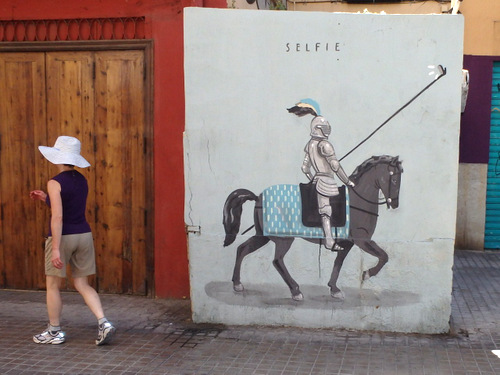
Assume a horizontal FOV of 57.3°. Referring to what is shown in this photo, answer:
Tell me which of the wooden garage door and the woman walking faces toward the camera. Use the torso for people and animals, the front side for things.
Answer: the wooden garage door

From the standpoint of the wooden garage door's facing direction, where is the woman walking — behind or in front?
in front

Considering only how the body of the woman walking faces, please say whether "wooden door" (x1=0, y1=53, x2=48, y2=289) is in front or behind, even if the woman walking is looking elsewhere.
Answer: in front

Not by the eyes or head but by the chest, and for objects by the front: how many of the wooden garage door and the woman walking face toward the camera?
1

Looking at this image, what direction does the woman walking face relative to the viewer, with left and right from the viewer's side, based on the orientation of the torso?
facing away from the viewer and to the left of the viewer

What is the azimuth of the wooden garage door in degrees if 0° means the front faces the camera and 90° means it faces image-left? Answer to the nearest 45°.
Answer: approximately 0°

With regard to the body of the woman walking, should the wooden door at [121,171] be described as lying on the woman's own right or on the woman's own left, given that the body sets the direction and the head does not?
on the woman's own right
